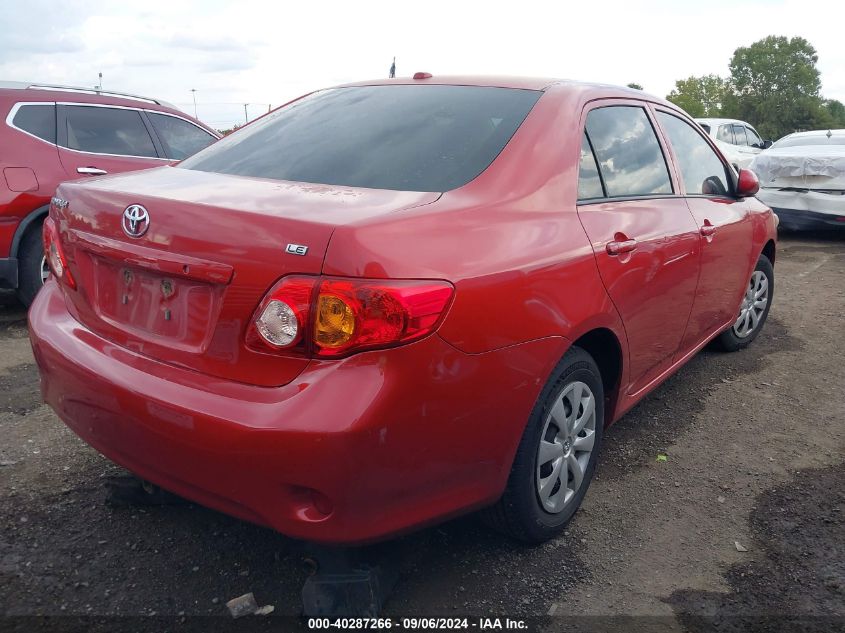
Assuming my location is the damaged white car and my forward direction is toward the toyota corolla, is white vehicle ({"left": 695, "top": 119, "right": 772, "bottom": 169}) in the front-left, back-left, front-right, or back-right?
back-right

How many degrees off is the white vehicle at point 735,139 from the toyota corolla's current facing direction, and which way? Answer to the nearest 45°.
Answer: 0° — it already faces it

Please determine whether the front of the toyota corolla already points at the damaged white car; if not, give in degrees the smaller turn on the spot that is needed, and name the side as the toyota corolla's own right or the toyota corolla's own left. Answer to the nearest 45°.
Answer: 0° — it already faces it

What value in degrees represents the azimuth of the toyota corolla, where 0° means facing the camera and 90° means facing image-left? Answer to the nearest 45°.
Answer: approximately 225°

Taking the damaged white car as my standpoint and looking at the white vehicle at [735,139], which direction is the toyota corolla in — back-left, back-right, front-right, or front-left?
back-left
